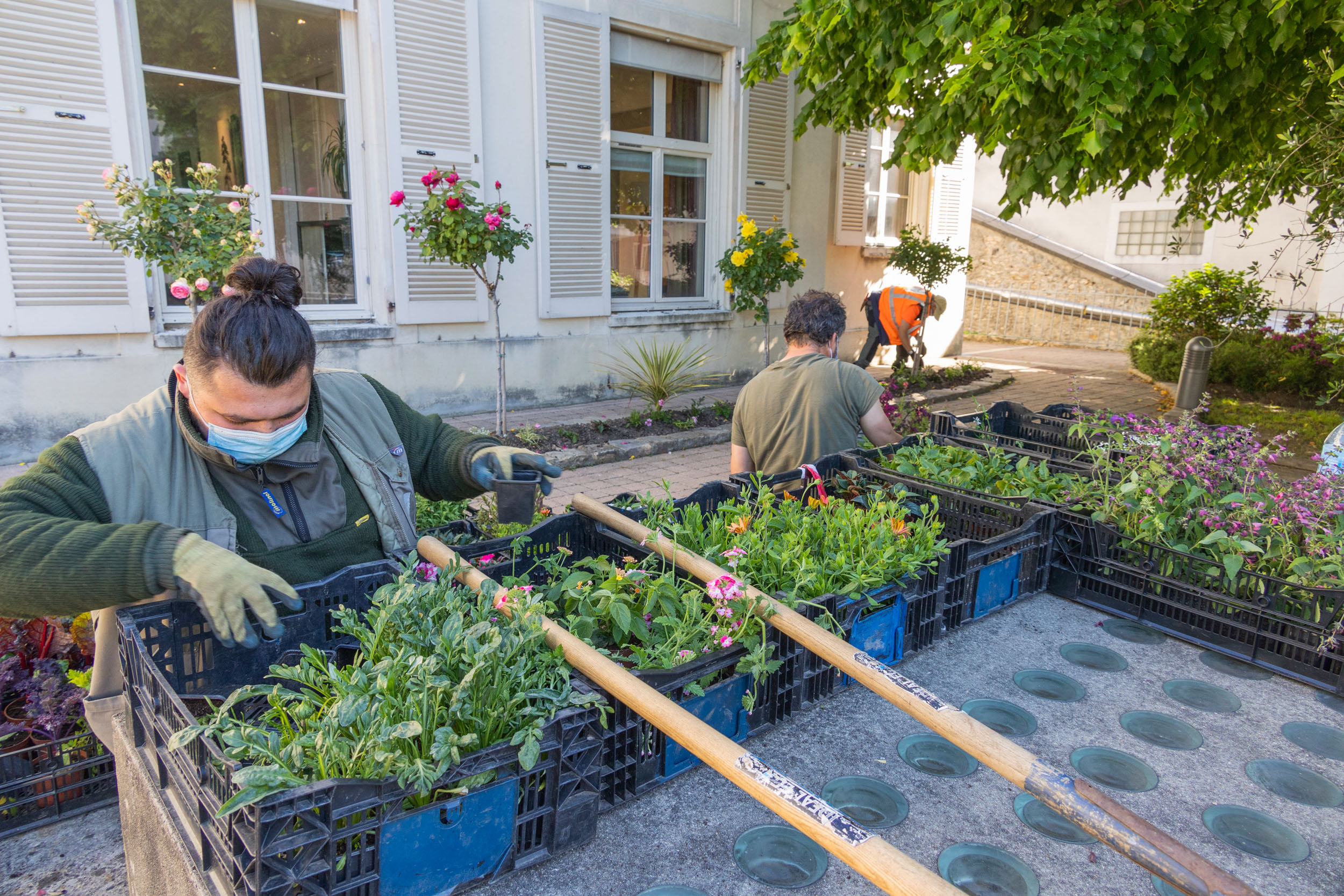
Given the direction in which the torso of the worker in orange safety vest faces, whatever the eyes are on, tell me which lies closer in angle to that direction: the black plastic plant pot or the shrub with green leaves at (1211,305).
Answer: the shrub with green leaves

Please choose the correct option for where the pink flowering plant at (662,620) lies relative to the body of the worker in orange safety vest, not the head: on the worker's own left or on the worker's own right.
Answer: on the worker's own right

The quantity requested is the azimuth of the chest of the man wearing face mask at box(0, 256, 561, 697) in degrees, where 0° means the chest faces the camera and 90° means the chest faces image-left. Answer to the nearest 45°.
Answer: approximately 315°

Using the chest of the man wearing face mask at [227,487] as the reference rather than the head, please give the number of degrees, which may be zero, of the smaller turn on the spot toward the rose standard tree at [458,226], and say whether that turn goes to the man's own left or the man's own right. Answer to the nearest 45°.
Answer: approximately 135° to the man's own left

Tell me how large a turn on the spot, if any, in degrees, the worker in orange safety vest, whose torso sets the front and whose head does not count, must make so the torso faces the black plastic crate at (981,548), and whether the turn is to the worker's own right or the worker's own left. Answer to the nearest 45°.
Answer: approximately 90° to the worker's own right

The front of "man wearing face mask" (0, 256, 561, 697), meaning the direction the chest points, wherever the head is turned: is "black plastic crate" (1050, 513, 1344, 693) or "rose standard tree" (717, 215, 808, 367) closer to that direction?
the black plastic crate

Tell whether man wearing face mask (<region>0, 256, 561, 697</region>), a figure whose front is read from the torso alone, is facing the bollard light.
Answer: no

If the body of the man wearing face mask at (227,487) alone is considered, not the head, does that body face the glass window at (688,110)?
no

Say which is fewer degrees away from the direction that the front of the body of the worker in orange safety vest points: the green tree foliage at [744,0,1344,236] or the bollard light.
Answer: the bollard light

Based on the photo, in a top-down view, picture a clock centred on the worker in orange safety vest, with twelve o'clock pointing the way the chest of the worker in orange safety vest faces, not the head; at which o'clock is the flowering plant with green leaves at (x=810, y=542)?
The flowering plant with green leaves is roughly at 3 o'clock from the worker in orange safety vest.

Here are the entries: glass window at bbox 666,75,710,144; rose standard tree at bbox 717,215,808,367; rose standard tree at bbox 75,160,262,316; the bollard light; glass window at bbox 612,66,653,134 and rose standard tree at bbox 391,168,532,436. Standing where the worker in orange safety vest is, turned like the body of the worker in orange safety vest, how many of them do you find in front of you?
1

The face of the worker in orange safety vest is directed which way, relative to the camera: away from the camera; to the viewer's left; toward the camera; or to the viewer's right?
to the viewer's right

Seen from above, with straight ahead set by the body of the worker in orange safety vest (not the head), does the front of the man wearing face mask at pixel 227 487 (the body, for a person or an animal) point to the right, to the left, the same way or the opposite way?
to the right

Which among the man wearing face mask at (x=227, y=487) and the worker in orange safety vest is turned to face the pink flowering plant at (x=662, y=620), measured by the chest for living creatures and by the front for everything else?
the man wearing face mask

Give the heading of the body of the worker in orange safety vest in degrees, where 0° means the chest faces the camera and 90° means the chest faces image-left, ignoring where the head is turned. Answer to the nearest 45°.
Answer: approximately 270°

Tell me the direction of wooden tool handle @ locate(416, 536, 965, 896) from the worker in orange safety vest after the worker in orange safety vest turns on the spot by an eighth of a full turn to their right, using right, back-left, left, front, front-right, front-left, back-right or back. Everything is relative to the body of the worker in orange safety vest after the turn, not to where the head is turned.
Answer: front-right

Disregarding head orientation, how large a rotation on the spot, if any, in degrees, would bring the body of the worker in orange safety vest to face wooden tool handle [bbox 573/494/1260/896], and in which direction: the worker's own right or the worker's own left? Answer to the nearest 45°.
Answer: approximately 90° to the worker's own right

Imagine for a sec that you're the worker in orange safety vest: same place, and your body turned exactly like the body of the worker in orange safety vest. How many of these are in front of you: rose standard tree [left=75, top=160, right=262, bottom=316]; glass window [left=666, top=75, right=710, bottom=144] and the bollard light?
1
